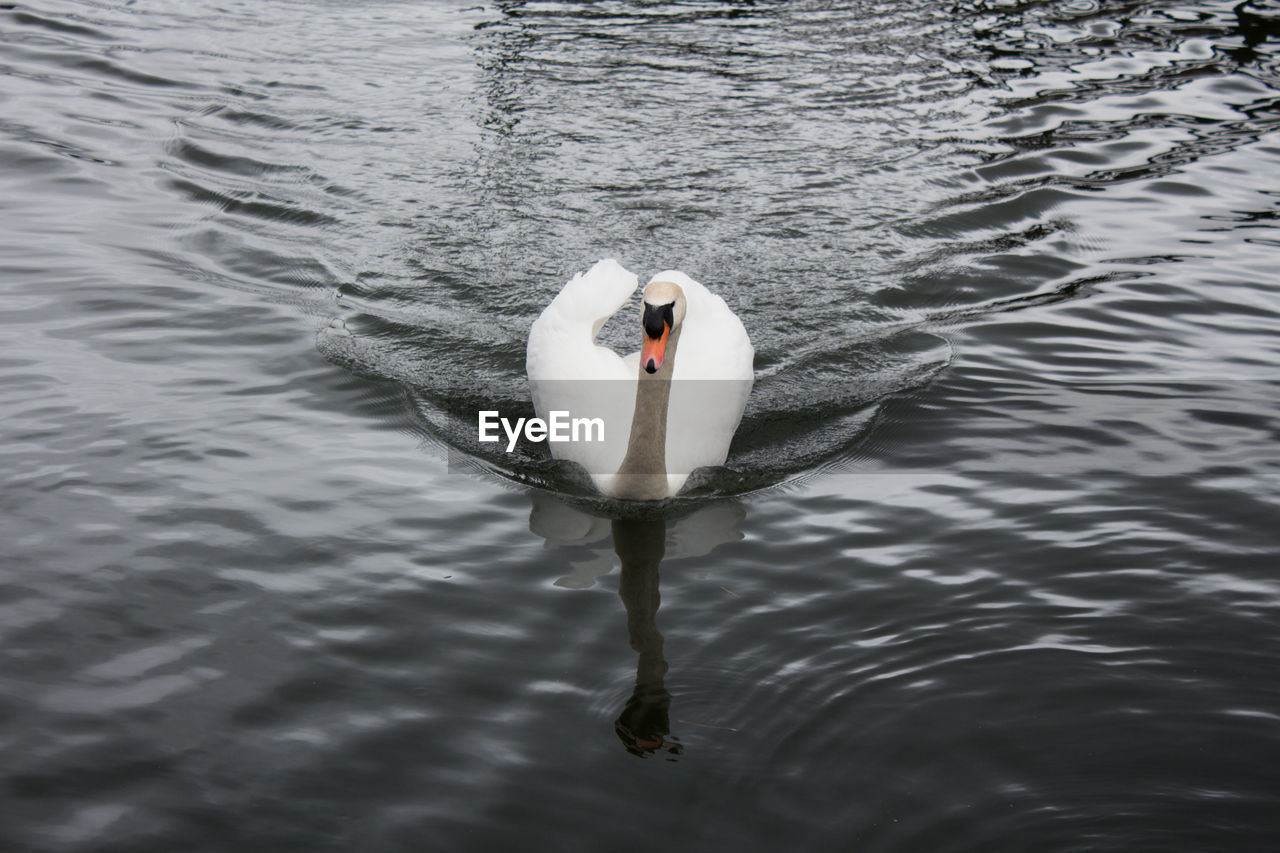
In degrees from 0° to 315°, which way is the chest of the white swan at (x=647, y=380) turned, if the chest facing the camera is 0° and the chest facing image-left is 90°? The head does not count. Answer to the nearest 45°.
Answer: approximately 0°
